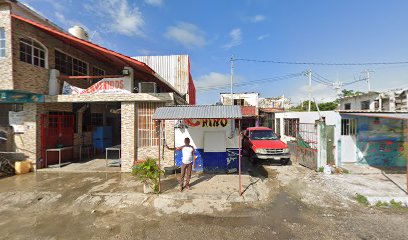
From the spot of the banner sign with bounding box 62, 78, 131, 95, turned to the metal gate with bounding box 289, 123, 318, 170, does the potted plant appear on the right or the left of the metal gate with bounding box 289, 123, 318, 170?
right

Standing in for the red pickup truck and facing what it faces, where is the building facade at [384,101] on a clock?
The building facade is roughly at 9 o'clock from the red pickup truck.

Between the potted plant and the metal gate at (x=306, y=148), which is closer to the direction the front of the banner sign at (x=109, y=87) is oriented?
the potted plant

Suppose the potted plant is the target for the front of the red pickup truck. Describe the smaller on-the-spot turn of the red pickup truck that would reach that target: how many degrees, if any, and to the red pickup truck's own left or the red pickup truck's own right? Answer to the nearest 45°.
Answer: approximately 90° to the red pickup truck's own right

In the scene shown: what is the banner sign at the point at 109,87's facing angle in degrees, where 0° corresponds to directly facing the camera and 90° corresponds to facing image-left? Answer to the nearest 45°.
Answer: approximately 0°

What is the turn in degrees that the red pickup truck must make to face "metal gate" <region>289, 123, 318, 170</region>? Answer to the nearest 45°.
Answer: approximately 90° to its left

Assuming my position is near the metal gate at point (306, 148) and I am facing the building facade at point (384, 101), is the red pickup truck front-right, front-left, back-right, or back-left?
back-left

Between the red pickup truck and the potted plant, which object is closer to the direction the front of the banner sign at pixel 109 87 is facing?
the potted plant

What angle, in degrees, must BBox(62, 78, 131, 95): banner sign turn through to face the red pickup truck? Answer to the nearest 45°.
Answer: approximately 90° to its left

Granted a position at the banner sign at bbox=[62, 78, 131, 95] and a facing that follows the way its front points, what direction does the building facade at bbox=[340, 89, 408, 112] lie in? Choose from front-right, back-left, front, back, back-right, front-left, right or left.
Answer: left
